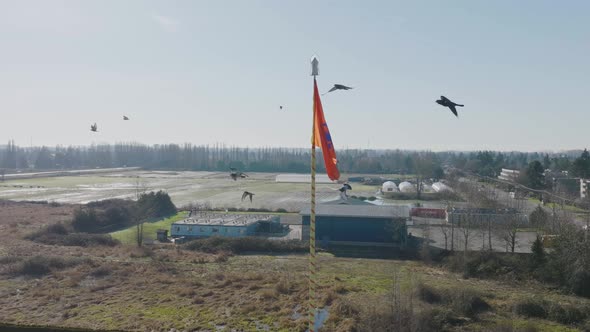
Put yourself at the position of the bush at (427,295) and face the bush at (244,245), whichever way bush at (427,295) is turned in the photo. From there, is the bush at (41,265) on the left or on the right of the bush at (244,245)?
left

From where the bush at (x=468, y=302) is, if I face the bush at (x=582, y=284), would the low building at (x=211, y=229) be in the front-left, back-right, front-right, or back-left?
back-left

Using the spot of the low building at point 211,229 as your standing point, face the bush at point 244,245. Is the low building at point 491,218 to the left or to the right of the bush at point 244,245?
left

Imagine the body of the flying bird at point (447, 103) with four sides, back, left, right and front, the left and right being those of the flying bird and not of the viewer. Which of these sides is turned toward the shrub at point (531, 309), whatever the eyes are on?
right

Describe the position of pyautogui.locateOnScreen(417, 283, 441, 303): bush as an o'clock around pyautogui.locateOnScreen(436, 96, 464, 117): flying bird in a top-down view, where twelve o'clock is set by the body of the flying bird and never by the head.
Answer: The bush is roughly at 3 o'clock from the flying bird.
